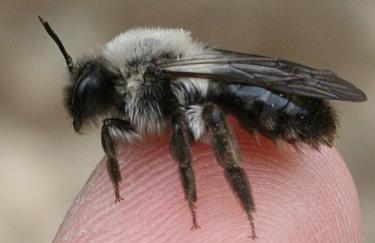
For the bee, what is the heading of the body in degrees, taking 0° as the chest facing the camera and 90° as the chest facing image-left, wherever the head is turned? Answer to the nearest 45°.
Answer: approximately 90°
